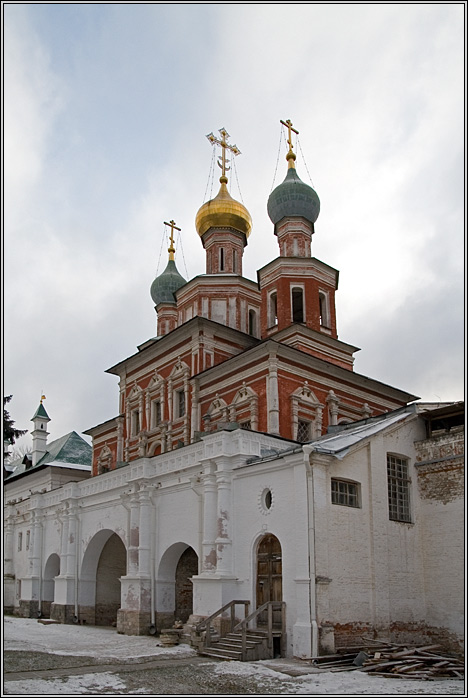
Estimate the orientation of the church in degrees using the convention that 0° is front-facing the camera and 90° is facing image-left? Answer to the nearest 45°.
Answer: approximately 45°
